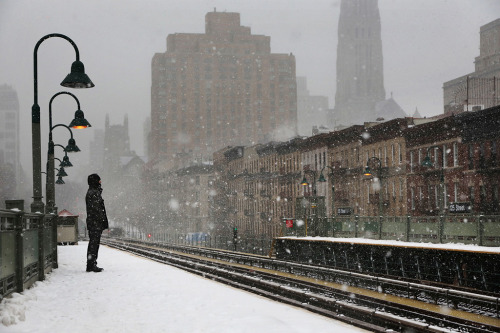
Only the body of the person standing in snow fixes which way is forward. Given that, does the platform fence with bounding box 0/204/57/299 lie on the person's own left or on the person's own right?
on the person's own right

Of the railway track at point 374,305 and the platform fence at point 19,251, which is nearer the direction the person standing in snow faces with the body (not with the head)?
the railway track

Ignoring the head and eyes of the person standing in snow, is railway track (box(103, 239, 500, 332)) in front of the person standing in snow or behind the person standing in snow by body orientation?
in front

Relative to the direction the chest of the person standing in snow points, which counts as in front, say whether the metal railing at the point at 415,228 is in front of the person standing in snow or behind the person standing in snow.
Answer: in front

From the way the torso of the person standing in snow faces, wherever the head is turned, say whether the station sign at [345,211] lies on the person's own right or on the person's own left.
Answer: on the person's own left

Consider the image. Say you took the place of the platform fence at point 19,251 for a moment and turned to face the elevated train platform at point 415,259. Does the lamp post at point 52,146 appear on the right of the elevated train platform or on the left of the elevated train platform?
left

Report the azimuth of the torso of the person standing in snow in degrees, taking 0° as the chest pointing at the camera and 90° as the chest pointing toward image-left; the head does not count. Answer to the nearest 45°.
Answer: approximately 270°

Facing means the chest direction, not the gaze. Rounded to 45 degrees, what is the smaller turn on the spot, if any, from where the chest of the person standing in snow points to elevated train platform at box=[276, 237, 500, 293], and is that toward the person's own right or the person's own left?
0° — they already face it

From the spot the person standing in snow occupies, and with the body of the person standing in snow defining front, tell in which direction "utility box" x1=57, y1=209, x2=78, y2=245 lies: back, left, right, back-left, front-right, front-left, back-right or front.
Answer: left

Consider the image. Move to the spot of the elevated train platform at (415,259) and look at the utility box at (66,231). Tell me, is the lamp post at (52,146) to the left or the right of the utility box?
left
